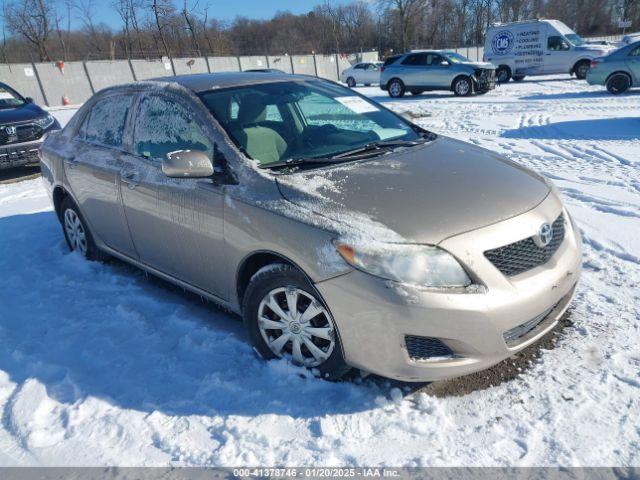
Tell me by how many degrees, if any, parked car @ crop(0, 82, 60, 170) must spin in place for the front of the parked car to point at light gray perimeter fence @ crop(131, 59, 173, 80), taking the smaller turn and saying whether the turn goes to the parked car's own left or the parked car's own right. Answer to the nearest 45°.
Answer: approximately 135° to the parked car's own left

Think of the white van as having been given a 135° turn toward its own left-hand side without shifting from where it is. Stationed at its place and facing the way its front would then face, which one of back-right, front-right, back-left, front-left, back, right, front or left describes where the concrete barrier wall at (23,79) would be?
front-left

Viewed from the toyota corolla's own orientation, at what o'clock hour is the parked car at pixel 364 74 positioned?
The parked car is roughly at 8 o'clock from the toyota corolla.

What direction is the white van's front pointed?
to the viewer's right

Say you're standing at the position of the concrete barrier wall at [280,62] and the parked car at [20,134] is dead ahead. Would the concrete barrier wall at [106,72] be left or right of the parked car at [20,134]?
right

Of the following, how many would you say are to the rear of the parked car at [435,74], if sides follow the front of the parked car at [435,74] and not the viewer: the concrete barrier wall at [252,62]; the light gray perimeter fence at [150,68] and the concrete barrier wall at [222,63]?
3

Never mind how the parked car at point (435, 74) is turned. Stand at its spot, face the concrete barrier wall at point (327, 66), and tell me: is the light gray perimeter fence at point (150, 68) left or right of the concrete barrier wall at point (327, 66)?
left

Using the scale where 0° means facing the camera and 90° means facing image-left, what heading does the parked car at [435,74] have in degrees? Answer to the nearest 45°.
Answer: approximately 315°

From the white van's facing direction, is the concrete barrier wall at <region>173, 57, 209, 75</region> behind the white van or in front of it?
behind

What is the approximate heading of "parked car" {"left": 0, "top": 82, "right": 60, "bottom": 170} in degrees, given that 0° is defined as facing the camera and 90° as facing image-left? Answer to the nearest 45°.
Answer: approximately 315°
